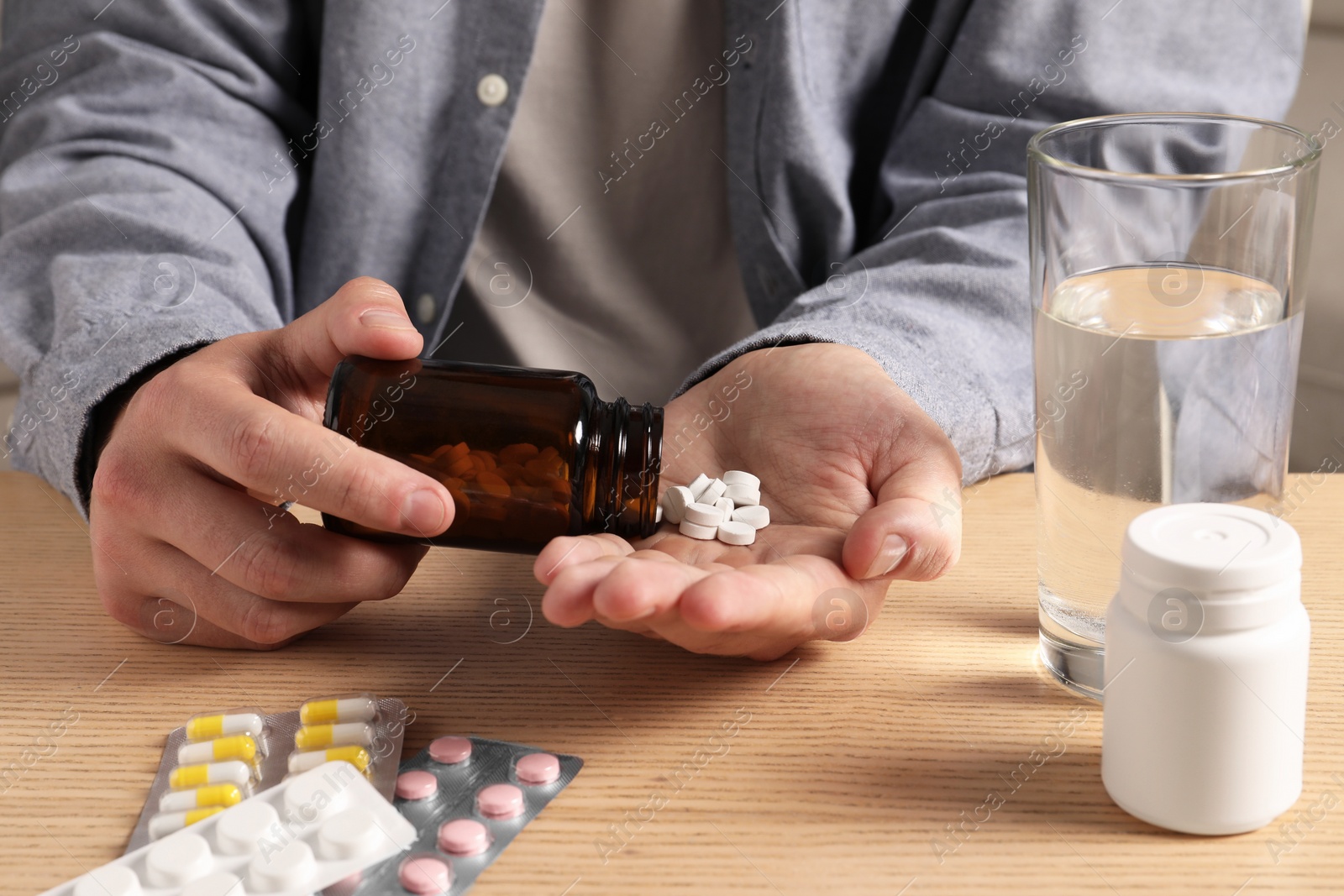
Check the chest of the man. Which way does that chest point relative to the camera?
toward the camera

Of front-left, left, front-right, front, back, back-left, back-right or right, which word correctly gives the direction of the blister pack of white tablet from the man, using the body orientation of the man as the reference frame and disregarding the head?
front

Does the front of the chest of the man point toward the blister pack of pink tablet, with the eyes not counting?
yes

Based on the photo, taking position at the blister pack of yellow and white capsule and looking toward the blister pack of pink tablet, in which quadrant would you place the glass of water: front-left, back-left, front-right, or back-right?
front-left

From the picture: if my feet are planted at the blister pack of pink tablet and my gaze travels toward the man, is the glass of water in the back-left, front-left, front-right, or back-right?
front-right

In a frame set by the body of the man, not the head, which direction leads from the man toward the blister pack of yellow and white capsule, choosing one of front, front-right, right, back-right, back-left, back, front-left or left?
front

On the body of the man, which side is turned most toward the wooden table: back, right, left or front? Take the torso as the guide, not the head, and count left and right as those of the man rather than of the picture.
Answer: front

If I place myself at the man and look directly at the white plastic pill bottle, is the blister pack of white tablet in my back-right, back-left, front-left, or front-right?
front-right
